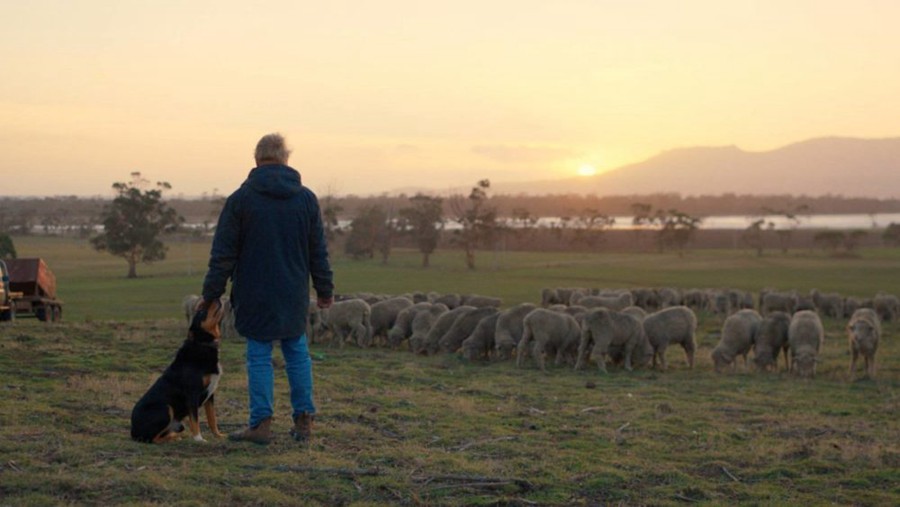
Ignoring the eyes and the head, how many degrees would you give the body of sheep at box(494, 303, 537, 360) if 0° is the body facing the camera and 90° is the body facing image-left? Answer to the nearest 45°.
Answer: approximately 45°

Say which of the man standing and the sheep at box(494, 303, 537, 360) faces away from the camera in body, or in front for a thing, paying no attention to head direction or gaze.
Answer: the man standing

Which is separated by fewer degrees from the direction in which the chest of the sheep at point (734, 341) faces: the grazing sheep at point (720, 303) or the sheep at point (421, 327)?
the sheep

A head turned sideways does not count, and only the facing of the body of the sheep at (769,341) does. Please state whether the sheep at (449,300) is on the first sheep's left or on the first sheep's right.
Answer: on the first sheep's right

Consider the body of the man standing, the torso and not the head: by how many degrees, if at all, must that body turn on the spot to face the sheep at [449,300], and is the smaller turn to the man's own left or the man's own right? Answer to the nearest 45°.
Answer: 0° — they already face it

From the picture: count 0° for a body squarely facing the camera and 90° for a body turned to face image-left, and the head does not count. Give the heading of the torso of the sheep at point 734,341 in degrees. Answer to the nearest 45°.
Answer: approximately 45°

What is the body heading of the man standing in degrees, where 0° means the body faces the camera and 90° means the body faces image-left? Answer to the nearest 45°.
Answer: approximately 180°

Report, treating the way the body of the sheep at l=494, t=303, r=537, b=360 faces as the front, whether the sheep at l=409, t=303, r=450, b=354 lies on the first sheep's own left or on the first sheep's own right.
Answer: on the first sheep's own right

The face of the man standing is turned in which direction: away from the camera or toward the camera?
away from the camera
